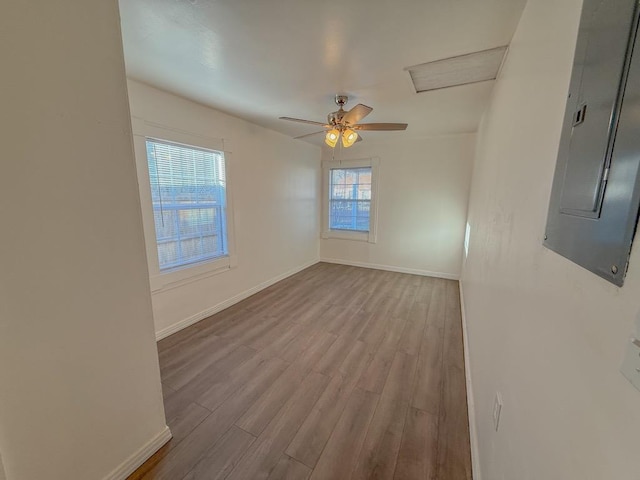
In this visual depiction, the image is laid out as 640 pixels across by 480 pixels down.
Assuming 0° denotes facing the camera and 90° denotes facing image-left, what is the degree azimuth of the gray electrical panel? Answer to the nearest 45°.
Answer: approximately 45°

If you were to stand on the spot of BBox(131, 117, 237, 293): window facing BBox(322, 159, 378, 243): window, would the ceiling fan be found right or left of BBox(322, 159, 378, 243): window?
right

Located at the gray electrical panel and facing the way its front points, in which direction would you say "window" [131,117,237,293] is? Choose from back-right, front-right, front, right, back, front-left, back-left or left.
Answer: front-right

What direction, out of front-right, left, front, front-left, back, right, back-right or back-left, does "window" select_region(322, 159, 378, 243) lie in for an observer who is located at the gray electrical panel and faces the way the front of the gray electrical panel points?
right

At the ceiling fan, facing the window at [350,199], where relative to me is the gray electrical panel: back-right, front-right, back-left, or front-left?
back-right

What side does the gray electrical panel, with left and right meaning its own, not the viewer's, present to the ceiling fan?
right
